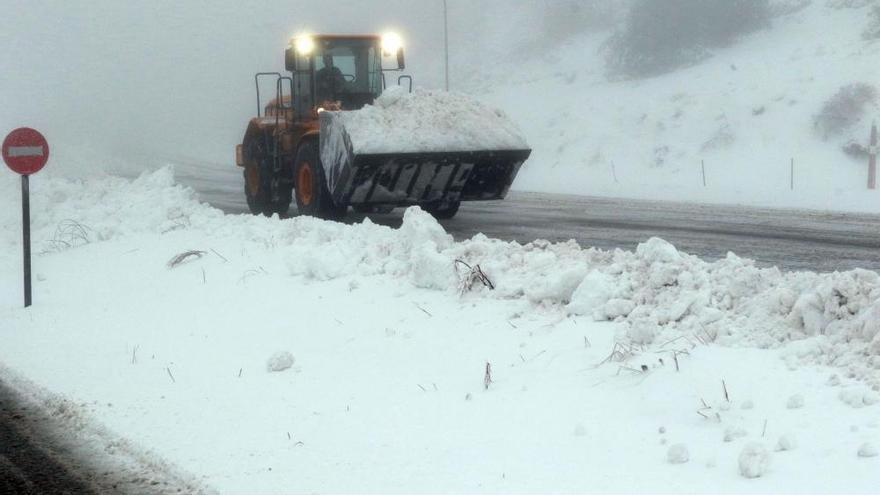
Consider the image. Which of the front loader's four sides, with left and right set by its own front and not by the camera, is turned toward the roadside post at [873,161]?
left

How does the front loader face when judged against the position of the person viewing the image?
facing the viewer and to the right of the viewer

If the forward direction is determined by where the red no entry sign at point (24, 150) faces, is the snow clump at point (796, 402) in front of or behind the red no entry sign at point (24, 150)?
in front

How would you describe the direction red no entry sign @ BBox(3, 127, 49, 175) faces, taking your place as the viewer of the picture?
facing the viewer

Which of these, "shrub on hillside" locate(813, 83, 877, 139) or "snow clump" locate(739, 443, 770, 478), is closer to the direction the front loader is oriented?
the snow clump

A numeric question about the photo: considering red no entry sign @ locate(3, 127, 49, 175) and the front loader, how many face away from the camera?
0

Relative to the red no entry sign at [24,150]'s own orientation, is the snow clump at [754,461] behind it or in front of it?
in front

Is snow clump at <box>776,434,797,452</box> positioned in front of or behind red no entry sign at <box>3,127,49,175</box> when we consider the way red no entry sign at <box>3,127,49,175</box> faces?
in front

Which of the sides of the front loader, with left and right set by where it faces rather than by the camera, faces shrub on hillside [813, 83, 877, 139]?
left
